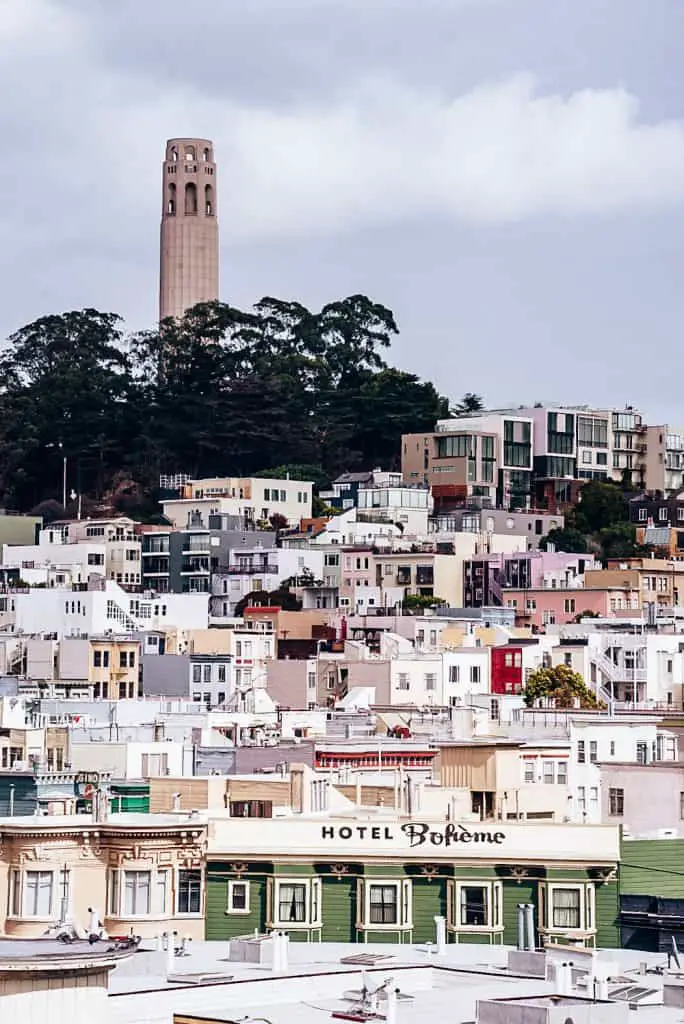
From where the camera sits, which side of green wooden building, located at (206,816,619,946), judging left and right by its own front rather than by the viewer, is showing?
front

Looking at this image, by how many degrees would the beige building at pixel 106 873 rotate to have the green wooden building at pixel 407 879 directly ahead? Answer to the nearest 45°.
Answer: approximately 90° to its left

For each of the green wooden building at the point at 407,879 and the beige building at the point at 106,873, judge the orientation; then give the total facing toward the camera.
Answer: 2

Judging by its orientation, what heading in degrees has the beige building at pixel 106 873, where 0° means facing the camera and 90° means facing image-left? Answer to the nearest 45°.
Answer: approximately 0°

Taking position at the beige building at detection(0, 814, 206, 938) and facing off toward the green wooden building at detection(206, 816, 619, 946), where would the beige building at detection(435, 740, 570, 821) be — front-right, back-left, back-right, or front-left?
front-left

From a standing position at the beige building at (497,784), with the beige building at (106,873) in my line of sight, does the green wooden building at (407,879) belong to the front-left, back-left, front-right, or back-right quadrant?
front-left

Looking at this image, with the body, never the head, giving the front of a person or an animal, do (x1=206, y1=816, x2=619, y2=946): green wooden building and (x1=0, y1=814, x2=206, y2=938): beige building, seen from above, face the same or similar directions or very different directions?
same or similar directions

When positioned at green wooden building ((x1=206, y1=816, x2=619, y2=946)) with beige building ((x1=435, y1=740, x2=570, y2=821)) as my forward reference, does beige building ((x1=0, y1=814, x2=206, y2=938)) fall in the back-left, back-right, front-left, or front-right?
back-left

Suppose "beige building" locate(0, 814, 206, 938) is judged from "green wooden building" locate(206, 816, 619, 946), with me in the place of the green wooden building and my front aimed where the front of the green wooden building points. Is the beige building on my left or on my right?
on my right

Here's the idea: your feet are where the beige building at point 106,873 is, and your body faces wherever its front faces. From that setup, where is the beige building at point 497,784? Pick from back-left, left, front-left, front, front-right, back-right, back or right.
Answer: back-left

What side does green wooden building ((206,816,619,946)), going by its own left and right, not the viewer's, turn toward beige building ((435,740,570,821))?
back

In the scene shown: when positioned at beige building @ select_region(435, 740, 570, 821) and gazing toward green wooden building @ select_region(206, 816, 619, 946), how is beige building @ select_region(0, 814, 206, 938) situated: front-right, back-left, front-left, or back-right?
front-right
